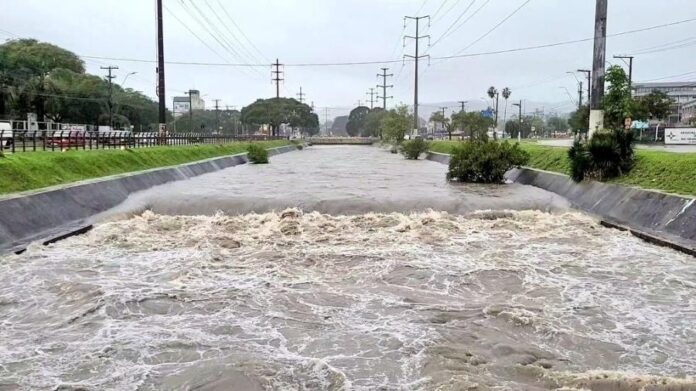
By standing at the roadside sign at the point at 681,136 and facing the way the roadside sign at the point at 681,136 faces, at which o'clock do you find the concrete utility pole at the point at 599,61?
The concrete utility pole is roughly at 12 o'clock from the roadside sign.

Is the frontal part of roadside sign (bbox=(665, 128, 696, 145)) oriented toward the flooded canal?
yes

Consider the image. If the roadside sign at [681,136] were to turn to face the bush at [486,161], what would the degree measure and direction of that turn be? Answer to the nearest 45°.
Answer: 0° — it already faces it

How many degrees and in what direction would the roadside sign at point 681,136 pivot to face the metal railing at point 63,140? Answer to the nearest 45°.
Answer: approximately 45° to its right

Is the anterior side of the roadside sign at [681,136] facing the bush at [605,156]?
yes

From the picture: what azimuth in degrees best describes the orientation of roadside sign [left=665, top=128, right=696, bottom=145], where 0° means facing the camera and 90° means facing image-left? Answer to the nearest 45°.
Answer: approximately 0°
